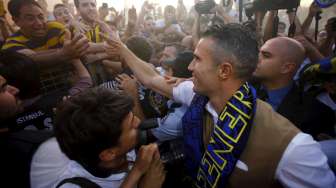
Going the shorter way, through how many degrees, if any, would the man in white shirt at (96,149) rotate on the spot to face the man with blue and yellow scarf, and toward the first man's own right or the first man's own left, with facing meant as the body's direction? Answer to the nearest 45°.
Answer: approximately 45° to the first man's own right

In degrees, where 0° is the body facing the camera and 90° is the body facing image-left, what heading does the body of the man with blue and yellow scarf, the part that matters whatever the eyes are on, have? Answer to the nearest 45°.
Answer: approximately 45°

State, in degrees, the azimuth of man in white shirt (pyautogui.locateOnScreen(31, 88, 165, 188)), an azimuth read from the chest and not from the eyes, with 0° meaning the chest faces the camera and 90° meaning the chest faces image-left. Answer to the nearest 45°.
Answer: approximately 225°

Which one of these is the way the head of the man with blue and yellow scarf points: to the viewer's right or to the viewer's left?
to the viewer's left

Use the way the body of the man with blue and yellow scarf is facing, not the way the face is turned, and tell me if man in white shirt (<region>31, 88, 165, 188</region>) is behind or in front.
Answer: in front
